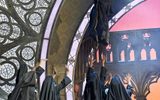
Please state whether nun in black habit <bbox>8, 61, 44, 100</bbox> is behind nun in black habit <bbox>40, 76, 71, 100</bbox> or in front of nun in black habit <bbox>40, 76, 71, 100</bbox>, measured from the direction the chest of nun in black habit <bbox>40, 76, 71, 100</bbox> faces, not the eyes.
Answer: behind

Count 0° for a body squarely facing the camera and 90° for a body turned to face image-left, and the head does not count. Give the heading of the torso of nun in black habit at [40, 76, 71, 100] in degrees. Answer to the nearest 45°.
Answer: approximately 225°

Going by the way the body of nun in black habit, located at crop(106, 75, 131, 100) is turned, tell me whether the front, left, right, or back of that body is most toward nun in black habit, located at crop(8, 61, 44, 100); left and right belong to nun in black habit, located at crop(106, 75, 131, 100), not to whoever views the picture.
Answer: left

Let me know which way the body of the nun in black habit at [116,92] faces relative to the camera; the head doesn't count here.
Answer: away from the camera

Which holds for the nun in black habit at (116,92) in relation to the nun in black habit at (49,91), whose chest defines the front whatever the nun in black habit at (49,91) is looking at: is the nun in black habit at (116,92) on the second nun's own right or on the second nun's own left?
on the second nun's own right

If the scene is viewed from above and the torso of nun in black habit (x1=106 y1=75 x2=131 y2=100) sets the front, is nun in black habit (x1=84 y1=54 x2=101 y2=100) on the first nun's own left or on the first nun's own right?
on the first nun's own left
